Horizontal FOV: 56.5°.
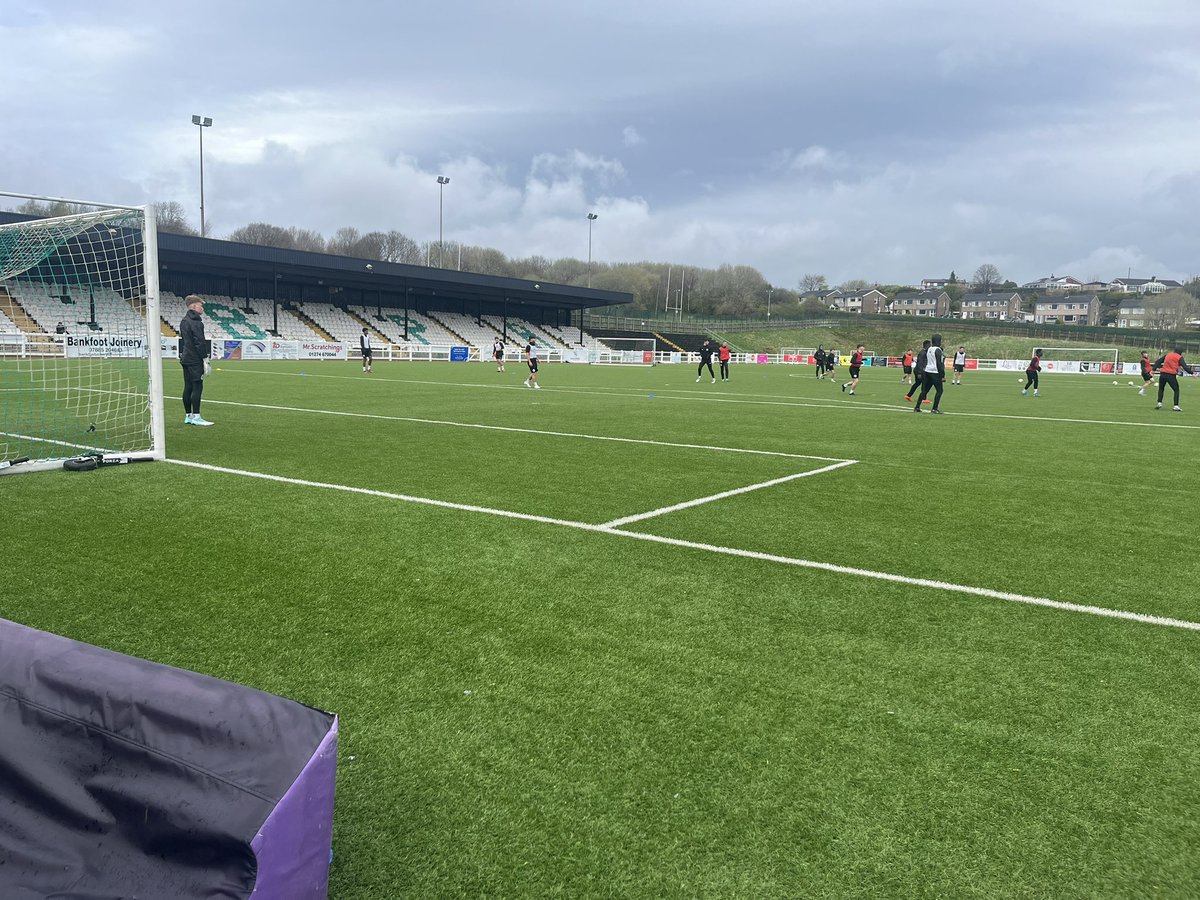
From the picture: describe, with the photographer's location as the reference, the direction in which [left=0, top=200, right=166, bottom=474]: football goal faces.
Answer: facing away from the viewer and to the right of the viewer

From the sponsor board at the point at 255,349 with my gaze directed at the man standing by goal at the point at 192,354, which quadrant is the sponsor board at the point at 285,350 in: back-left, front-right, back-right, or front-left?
back-left

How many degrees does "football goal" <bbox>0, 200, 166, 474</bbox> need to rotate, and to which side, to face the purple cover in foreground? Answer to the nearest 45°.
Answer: approximately 135° to its right

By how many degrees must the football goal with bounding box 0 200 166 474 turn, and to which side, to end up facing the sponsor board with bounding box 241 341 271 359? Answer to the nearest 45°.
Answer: approximately 45° to its left

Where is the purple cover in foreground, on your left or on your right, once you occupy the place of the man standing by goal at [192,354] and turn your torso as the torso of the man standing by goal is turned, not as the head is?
on your right

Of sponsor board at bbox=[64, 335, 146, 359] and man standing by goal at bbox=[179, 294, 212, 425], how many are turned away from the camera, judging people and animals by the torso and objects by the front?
0

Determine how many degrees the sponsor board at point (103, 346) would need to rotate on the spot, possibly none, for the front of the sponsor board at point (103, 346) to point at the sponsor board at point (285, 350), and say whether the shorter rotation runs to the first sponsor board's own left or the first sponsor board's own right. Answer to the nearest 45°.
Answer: approximately 135° to the first sponsor board's own left

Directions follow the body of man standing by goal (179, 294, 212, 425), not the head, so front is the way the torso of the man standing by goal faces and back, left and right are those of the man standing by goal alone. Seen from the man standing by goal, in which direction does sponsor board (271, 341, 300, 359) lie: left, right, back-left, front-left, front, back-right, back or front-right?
left

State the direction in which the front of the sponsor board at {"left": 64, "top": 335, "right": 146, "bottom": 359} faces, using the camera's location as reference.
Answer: facing the viewer and to the right of the viewer

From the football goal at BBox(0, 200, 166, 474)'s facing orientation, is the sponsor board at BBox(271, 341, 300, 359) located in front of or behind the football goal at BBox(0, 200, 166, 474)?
in front

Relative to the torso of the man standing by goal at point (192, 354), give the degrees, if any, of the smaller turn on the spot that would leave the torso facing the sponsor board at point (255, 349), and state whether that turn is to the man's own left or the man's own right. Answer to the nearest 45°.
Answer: approximately 90° to the man's own left

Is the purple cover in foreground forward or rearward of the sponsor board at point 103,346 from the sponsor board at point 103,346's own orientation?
forward

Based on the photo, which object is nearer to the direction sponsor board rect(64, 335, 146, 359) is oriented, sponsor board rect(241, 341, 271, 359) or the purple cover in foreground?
the purple cover in foreground

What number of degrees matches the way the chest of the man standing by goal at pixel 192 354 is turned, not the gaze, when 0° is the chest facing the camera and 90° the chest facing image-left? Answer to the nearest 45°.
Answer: approximately 270°
